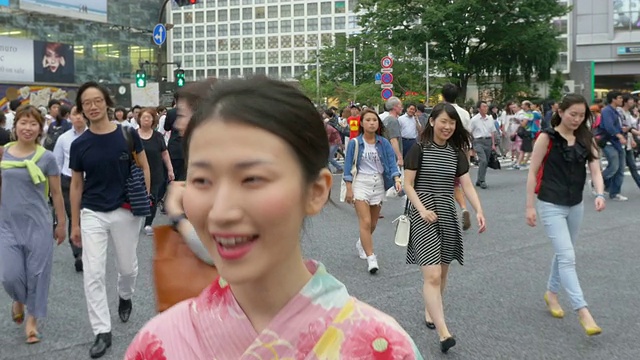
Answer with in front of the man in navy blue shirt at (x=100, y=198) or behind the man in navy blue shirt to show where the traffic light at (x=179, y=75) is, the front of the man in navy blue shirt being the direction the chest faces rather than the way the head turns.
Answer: behind

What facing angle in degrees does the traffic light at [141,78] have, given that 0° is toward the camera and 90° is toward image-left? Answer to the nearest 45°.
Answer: approximately 0°

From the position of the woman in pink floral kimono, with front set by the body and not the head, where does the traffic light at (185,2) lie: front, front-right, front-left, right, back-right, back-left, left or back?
back-right

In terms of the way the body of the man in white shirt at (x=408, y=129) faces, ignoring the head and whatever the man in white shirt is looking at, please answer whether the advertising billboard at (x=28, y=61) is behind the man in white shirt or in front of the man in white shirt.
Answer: behind

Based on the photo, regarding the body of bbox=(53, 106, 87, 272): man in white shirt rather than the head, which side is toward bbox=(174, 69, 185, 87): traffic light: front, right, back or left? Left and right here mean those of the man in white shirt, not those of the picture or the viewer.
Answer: back

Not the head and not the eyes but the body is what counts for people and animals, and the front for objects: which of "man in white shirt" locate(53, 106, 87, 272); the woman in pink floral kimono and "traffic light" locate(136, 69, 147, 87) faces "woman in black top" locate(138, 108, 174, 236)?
the traffic light

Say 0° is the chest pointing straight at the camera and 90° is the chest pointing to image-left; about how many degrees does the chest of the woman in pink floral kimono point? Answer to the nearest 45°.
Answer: approximately 45°

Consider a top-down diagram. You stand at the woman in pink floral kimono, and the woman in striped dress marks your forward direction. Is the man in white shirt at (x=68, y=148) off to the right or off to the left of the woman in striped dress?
left

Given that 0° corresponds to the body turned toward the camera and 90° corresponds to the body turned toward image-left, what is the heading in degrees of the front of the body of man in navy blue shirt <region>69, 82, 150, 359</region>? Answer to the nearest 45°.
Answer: approximately 0°

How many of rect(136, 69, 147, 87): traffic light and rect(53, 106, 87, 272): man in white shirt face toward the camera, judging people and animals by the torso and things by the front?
2

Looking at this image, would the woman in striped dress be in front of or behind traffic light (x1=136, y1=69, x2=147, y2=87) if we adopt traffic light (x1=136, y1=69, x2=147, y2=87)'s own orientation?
in front
